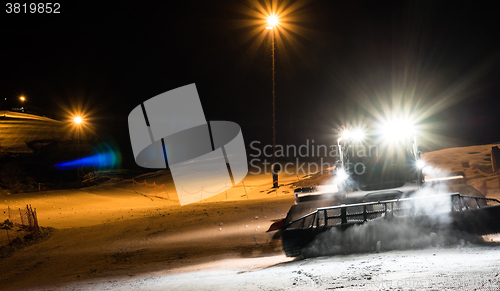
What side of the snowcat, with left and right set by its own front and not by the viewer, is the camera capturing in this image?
front
